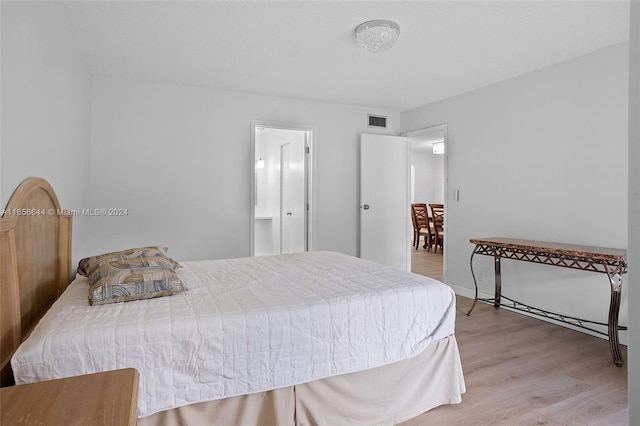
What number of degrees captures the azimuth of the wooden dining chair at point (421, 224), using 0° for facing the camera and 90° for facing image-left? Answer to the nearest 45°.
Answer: approximately 225°

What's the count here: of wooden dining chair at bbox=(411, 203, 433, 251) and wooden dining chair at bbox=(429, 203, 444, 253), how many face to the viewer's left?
0

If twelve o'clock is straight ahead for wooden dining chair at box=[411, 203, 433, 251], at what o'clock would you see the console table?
The console table is roughly at 4 o'clock from the wooden dining chair.

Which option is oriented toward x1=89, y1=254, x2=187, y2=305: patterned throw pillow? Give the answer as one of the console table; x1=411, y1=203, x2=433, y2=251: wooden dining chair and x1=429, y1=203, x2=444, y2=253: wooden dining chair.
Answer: the console table

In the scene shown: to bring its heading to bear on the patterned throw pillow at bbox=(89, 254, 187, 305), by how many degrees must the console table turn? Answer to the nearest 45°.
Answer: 0° — it already faces it

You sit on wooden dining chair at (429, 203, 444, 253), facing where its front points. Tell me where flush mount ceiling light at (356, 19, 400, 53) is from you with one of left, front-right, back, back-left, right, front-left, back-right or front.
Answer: back-right

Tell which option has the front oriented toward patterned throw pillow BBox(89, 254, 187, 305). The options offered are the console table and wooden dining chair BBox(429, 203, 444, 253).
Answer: the console table

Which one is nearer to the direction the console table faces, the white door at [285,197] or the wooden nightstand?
the wooden nightstand

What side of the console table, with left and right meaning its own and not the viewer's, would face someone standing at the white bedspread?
front

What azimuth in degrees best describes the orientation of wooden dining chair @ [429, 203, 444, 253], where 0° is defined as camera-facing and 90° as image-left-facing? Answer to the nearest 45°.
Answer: approximately 225°
